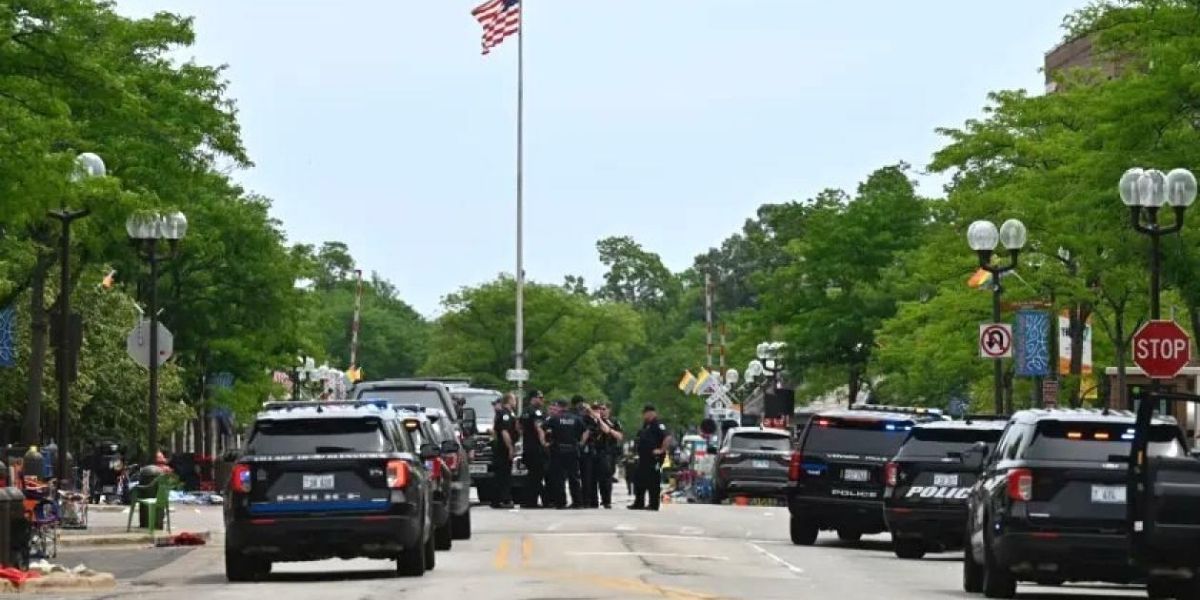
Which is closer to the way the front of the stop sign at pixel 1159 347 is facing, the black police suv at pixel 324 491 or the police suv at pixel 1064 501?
the police suv

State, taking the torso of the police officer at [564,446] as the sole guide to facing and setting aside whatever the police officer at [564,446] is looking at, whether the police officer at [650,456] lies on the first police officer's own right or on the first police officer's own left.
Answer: on the first police officer's own right

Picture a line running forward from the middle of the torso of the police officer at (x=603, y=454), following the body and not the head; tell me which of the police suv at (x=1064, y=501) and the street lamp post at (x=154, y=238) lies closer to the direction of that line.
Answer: the street lamp post

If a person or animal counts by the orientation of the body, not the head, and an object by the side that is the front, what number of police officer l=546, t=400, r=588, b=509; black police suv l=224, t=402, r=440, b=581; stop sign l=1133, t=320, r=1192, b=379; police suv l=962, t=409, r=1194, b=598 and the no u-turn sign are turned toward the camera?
2

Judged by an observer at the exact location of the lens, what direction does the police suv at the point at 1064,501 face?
facing away from the viewer

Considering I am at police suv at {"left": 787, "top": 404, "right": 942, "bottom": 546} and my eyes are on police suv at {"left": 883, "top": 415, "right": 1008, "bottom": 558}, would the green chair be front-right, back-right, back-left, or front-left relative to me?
back-right

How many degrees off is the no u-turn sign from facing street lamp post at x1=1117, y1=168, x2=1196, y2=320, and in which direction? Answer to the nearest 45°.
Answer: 0° — it already faces it
